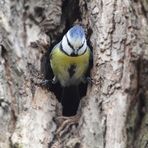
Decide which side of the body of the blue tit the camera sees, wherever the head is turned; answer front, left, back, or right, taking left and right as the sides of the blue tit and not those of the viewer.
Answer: front
